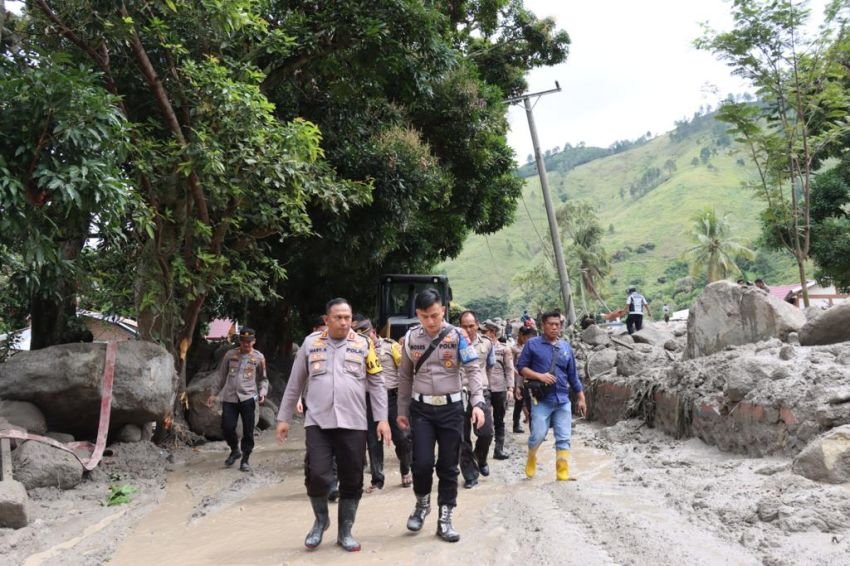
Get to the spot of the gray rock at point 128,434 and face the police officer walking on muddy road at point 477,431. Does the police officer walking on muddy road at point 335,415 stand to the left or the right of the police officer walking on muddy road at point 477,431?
right

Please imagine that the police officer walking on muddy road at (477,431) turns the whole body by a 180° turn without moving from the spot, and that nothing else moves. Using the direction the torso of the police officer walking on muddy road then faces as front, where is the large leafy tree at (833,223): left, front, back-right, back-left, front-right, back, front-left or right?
front-right

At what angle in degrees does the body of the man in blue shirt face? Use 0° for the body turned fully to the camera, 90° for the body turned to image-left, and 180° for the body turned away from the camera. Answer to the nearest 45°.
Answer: approximately 0°

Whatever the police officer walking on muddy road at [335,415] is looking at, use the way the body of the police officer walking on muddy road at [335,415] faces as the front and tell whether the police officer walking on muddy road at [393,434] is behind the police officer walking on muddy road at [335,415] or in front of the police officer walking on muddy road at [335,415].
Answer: behind

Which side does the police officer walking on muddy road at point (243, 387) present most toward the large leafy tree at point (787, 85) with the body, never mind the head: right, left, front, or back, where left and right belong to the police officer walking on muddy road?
left

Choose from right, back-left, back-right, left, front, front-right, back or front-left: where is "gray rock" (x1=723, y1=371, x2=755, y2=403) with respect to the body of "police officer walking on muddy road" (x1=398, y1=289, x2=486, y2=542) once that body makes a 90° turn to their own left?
front-left

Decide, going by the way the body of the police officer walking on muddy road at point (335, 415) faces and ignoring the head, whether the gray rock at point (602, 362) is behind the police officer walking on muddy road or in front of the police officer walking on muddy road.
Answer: behind

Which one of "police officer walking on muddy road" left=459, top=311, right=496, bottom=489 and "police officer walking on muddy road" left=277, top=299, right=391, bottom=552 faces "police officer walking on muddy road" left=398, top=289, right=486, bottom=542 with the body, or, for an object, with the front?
"police officer walking on muddy road" left=459, top=311, right=496, bottom=489
